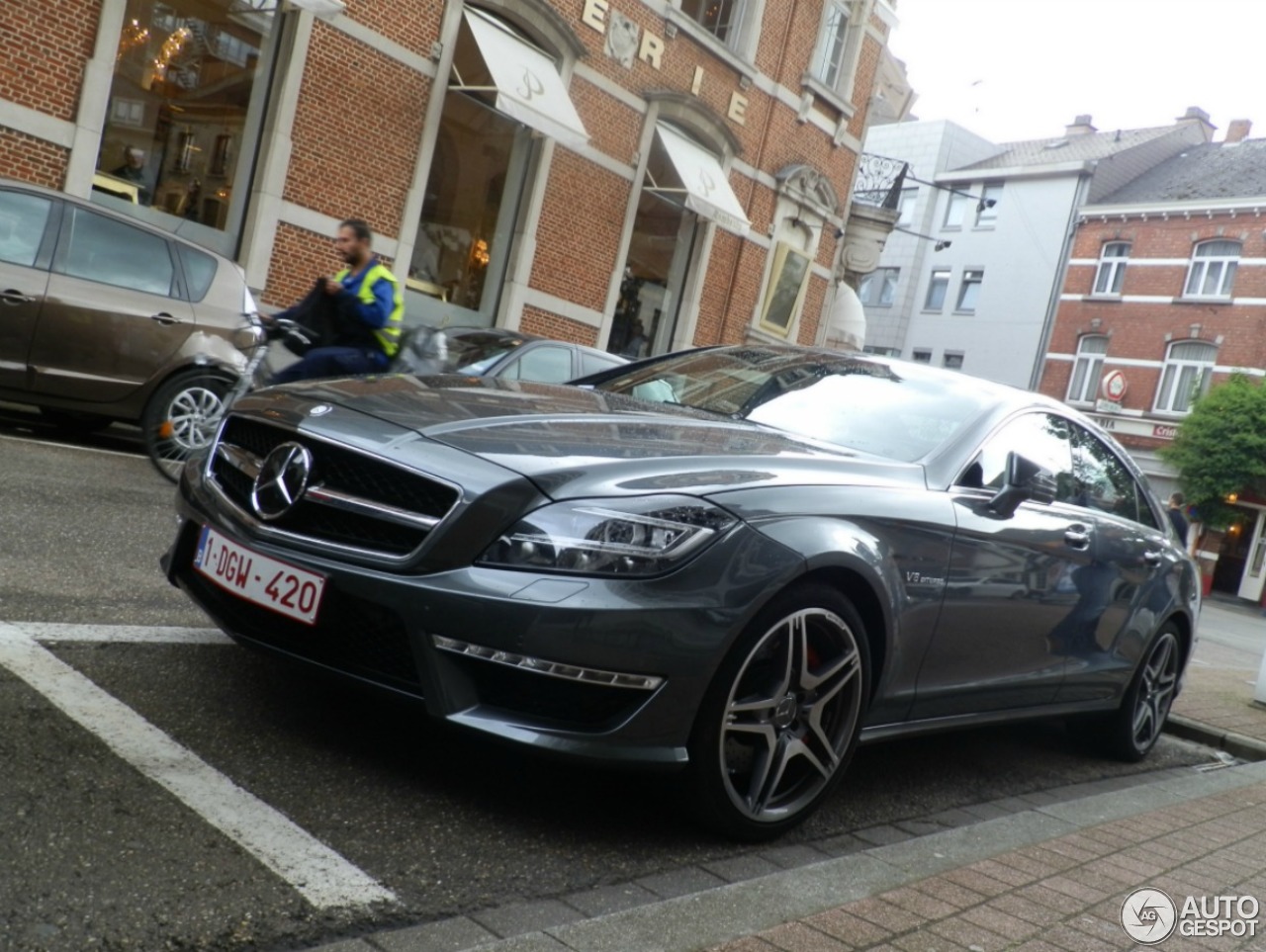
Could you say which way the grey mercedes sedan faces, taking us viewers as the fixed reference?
facing the viewer and to the left of the viewer

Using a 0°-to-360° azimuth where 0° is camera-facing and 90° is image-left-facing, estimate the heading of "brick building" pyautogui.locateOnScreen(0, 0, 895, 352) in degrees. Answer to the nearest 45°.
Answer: approximately 315°

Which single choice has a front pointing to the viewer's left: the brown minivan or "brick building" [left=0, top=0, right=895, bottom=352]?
the brown minivan

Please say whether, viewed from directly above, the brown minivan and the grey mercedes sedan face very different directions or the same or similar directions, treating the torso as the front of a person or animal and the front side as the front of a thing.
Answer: same or similar directions

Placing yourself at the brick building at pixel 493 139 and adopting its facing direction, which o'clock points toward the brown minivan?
The brown minivan is roughly at 2 o'clock from the brick building.

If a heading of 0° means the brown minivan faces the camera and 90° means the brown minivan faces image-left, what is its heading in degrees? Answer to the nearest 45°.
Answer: approximately 90°

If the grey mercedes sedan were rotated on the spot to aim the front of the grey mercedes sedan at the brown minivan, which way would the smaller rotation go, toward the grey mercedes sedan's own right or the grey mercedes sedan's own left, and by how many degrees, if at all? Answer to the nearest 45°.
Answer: approximately 90° to the grey mercedes sedan's own right

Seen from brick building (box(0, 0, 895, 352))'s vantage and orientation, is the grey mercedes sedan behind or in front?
in front

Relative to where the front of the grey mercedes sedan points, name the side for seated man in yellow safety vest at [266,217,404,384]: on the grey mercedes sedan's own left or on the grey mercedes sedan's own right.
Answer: on the grey mercedes sedan's own right

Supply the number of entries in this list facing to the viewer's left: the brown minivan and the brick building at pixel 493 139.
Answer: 1

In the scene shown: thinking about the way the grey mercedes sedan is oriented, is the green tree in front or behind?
behind

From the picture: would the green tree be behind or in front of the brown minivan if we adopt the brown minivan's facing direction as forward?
behind

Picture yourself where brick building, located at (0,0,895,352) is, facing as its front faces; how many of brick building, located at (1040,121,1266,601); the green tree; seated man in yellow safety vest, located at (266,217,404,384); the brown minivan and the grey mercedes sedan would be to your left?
2

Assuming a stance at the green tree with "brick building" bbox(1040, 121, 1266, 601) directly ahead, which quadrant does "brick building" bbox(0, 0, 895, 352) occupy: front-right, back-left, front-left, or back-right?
back-left

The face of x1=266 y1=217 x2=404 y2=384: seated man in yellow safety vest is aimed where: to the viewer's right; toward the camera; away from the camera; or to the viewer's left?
to the viewer's left
